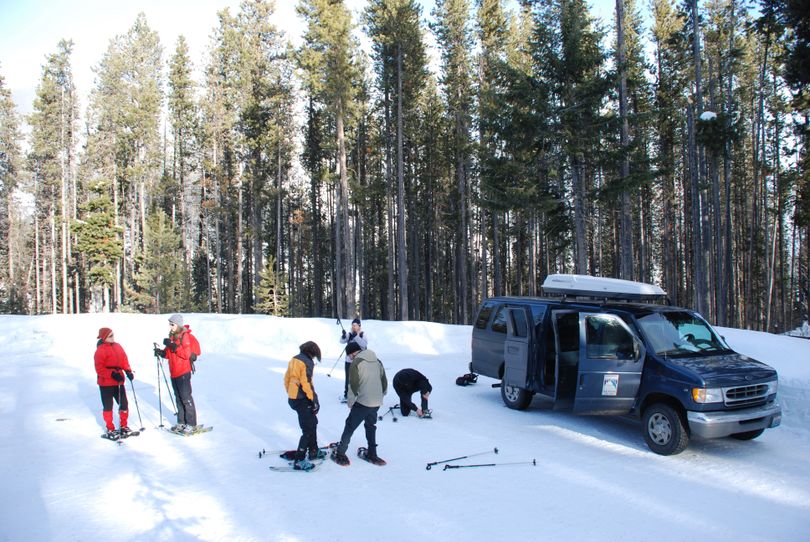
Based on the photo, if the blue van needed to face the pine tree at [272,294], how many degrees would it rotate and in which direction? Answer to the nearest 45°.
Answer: approximately 180°

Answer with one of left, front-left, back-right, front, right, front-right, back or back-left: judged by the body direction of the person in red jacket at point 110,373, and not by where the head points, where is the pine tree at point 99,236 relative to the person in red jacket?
back-left

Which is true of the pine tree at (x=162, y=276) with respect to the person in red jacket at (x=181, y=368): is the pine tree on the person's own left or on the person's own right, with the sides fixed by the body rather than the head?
on the person's own right

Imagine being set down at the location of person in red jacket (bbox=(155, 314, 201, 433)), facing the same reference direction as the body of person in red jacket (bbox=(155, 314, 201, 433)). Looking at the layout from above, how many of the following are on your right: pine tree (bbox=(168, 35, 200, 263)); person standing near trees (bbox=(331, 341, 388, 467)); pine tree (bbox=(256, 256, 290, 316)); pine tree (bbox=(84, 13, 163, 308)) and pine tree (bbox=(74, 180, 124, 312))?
4

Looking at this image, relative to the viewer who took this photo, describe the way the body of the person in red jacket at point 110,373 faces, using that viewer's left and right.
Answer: facing the viewer and to the right of the viewer

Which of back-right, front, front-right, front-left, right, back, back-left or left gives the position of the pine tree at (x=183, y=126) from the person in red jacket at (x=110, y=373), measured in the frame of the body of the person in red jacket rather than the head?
back-left

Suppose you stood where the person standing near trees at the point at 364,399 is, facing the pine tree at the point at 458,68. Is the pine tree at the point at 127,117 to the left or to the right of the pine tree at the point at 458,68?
left

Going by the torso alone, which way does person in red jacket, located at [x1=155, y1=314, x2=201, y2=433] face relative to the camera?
to the viewer's left
